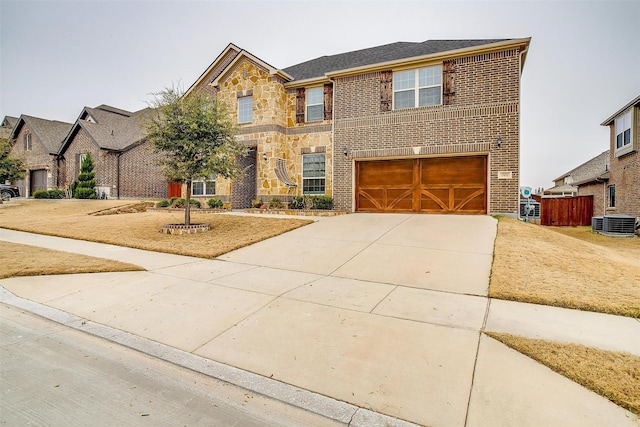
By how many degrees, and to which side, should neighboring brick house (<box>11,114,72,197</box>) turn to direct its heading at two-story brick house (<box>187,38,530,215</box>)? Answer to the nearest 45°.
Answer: approximately 45° to its left

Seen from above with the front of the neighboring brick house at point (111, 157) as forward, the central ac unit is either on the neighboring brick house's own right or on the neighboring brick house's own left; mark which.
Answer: on the neighboring brick house's own left

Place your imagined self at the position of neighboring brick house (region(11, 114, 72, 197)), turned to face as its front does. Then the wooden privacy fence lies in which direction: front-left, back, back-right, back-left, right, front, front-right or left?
left

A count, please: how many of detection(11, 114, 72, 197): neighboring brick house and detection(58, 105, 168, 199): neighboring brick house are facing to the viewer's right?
0
